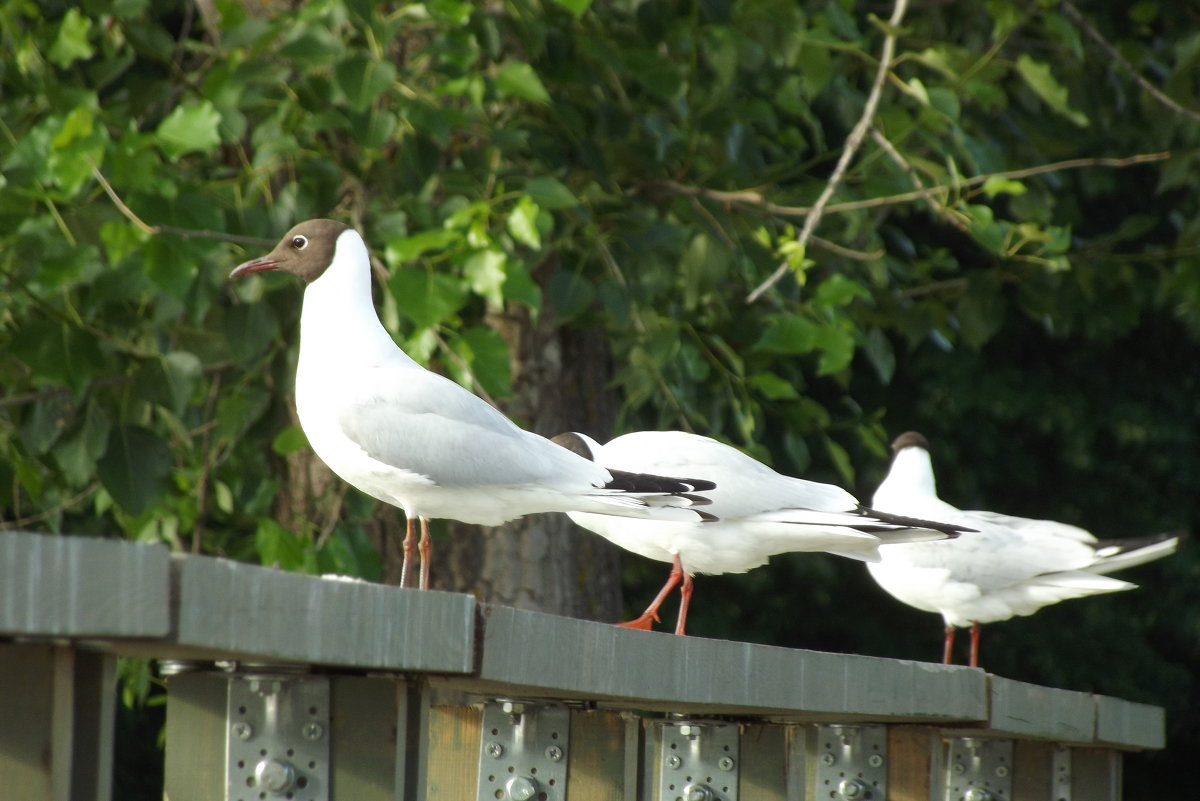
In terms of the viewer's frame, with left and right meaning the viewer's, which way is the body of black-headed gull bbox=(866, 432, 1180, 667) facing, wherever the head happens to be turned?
facing to the left of the viewer

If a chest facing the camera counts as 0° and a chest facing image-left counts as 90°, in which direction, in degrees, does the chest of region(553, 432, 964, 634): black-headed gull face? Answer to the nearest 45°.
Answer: approximately 90°

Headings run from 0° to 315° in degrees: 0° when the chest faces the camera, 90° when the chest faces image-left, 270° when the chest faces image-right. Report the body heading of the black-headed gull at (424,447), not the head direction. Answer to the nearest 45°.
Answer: approximately 90°
